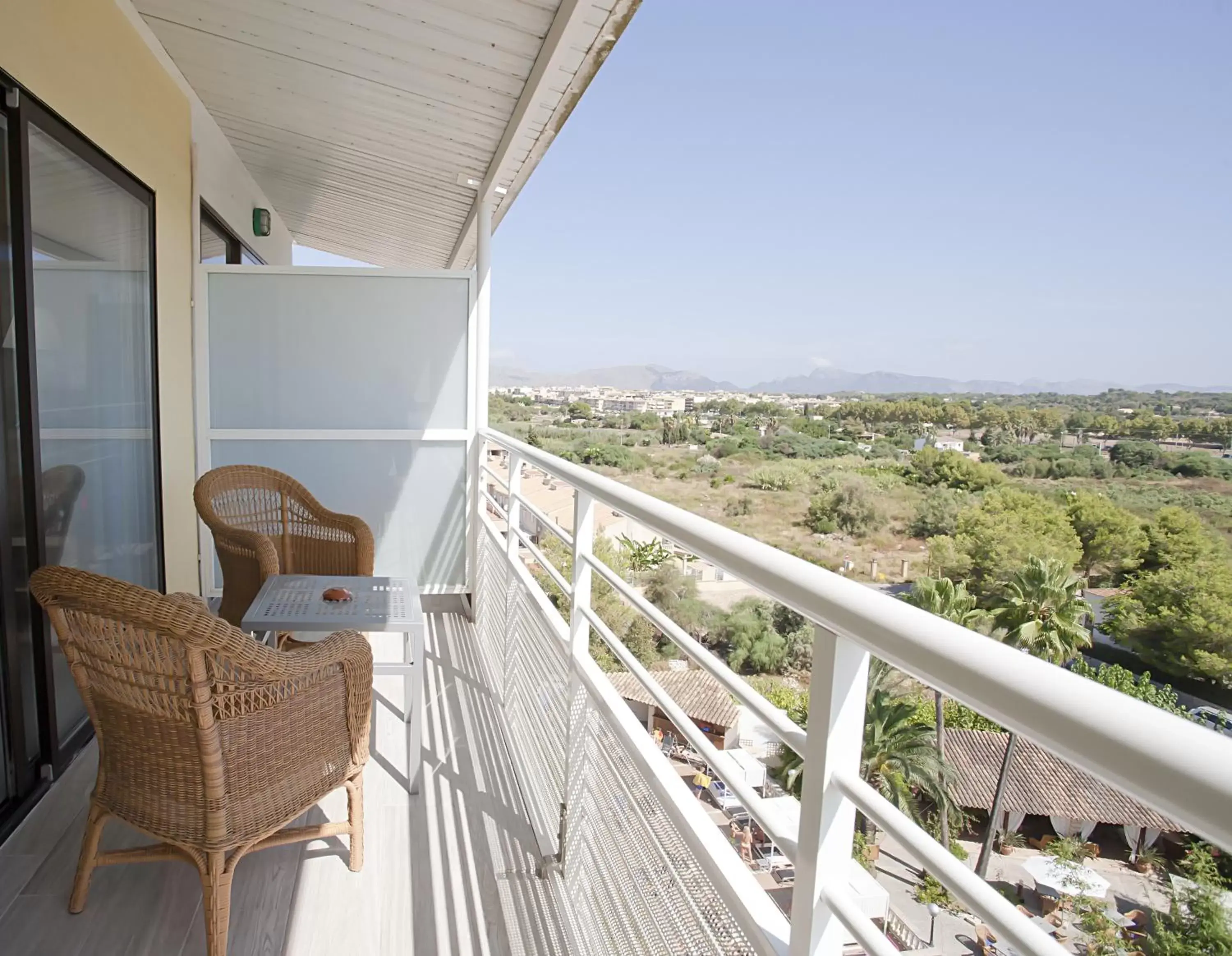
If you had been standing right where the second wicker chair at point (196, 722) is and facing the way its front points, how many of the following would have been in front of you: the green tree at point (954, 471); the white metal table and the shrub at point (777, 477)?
3

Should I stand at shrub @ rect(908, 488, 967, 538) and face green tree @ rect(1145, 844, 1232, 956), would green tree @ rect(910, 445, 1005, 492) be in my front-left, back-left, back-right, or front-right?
back-left

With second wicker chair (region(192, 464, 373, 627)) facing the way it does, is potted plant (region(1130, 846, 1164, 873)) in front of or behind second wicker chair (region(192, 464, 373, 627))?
in front

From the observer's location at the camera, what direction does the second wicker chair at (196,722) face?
facing away from the viewer and to the right of the viewer

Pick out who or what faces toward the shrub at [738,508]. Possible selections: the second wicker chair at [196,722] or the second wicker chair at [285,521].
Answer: the second wicker chair at [196,722]

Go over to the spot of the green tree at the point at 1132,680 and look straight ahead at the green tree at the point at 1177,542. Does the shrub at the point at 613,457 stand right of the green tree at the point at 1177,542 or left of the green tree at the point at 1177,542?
left

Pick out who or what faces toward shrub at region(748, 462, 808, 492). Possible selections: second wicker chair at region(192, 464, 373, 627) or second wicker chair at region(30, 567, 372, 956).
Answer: second wicker chair at region(30, 567, 372, 956)

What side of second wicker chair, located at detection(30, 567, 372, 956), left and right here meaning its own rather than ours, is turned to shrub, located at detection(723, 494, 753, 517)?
front

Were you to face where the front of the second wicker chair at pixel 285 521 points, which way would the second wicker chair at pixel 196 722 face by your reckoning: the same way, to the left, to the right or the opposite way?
to the left

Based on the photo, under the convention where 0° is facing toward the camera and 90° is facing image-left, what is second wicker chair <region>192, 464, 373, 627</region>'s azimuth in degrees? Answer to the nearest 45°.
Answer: approximately 315°

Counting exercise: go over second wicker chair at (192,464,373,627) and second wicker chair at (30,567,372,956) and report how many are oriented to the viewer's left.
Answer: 0

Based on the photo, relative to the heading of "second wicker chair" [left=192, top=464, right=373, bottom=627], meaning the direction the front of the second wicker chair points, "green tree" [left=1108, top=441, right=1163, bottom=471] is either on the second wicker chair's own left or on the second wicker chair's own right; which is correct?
on the second wicker chair's own left

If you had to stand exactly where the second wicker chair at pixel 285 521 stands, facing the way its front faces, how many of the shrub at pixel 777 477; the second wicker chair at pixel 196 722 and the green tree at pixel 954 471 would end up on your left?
2
